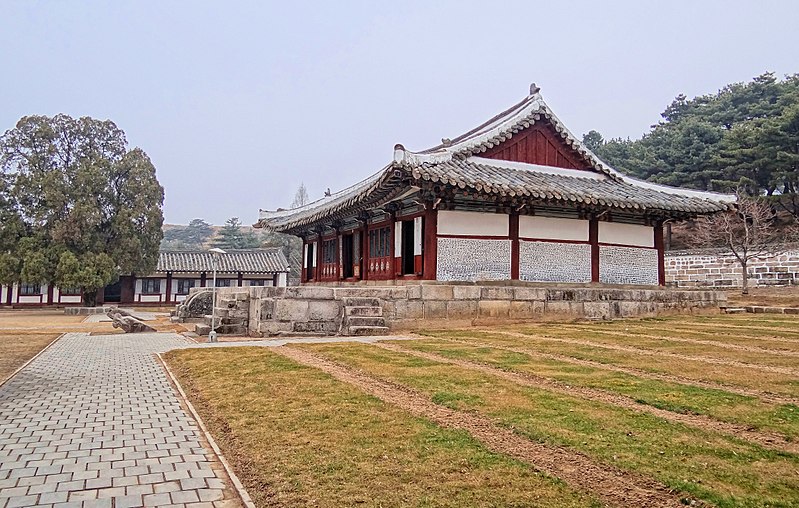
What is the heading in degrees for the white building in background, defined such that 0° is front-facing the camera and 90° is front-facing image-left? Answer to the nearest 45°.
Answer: approximately 0°

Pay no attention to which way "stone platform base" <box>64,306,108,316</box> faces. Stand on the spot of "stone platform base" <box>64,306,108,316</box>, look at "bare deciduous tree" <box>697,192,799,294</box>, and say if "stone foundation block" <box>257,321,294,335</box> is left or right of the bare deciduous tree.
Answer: right

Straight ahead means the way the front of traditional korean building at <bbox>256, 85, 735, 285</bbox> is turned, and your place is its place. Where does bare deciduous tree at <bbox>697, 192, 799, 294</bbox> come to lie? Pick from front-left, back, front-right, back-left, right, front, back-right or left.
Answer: back

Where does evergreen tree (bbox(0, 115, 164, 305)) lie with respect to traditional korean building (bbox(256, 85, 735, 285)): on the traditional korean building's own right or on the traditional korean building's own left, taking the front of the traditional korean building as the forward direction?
on the traditional korean building's own right

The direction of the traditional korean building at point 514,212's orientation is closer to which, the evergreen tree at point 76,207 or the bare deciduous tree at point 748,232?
the evergreen tree

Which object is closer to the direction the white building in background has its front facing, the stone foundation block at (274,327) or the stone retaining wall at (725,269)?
the stone foundation block

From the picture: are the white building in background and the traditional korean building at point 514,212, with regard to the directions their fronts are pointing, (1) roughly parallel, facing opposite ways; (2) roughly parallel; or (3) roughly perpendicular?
roughly perpendicular

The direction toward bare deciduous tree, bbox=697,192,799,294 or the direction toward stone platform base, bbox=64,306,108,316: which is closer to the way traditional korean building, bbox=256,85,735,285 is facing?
the stone platform base

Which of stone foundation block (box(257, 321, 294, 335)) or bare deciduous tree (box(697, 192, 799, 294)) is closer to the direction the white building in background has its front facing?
the stone foundation block

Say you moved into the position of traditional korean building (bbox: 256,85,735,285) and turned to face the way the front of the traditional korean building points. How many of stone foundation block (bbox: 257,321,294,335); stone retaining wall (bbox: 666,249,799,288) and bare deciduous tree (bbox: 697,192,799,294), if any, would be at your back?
2

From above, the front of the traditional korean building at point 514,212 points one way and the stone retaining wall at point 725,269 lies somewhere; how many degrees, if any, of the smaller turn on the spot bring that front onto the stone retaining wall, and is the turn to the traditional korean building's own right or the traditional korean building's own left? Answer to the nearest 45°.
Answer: approximately 180°
